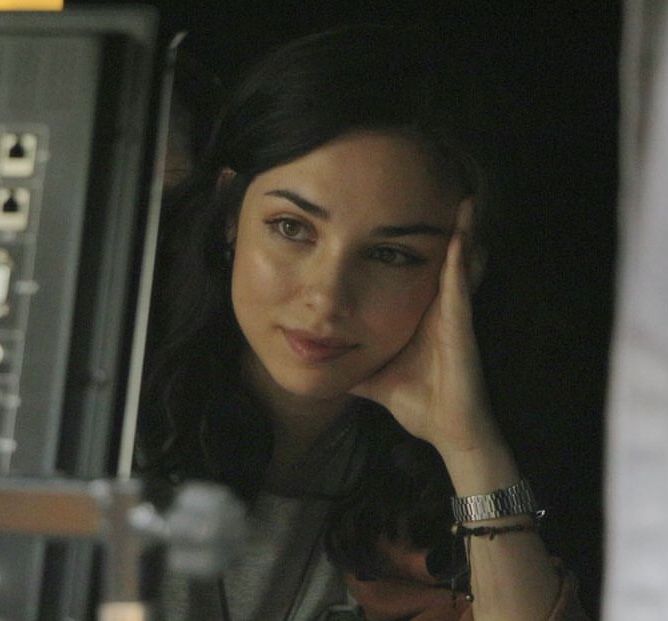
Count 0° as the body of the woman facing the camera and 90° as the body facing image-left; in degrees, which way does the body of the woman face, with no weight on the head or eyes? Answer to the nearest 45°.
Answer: approximately 0°
